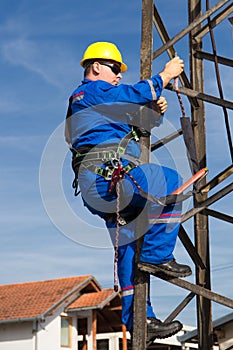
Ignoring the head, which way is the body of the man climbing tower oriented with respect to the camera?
to the viewer's right
